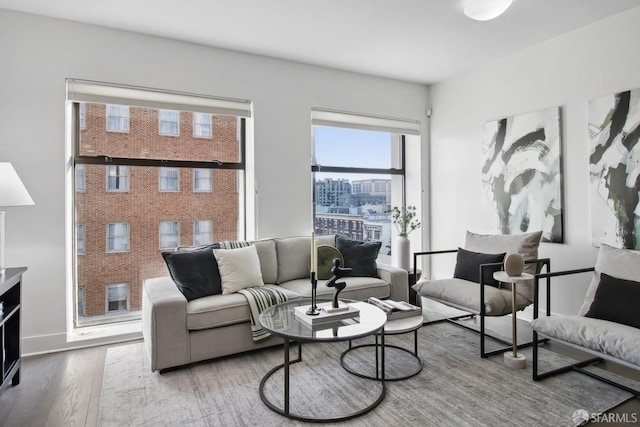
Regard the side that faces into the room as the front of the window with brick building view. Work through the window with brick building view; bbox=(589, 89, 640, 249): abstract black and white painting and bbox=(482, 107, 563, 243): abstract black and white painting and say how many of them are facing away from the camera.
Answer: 0

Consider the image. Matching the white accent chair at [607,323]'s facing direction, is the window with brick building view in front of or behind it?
in front

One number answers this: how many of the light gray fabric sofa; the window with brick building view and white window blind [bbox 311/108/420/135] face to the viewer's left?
0

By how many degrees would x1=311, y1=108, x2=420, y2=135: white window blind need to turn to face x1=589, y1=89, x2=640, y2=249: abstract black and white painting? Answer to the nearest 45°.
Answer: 0° — it already faces it

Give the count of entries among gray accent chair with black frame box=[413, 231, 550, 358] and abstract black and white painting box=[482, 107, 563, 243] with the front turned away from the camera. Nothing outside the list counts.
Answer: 0

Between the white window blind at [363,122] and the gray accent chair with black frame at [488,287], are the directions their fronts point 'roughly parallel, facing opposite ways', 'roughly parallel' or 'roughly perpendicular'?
roughly perpendicular

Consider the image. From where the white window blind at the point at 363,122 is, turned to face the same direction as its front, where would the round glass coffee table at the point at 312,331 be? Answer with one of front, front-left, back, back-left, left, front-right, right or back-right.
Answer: front-right

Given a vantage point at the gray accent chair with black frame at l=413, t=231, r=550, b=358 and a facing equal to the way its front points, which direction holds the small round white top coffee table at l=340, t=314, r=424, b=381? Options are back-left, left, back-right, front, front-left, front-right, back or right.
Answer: front

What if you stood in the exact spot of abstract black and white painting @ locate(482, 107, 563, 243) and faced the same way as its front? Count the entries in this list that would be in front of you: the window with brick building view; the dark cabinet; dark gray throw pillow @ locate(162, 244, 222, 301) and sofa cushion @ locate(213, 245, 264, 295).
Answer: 4

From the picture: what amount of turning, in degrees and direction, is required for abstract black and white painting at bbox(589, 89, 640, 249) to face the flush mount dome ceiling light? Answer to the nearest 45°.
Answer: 0° — it already faces it

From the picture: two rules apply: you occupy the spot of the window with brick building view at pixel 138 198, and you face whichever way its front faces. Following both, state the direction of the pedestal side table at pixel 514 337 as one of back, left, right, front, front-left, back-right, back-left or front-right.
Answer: front-left

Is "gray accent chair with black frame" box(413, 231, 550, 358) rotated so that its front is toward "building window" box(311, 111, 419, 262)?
no

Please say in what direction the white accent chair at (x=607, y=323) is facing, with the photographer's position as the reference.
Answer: facing the viewer and to the left of the viewer

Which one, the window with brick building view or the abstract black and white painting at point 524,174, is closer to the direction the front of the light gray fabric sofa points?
the abstract black and white painting

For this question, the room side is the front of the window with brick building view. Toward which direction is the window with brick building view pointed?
toward the camera

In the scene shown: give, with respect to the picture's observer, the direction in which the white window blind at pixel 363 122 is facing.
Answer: facing the viewer and to the right of the viewer

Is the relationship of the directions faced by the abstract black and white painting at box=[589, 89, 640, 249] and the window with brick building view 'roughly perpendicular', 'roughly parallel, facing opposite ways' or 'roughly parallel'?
roughly perpendicular

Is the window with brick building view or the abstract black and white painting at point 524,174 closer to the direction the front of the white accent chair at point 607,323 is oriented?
the window with brick building view

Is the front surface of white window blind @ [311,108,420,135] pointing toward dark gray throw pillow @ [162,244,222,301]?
no
